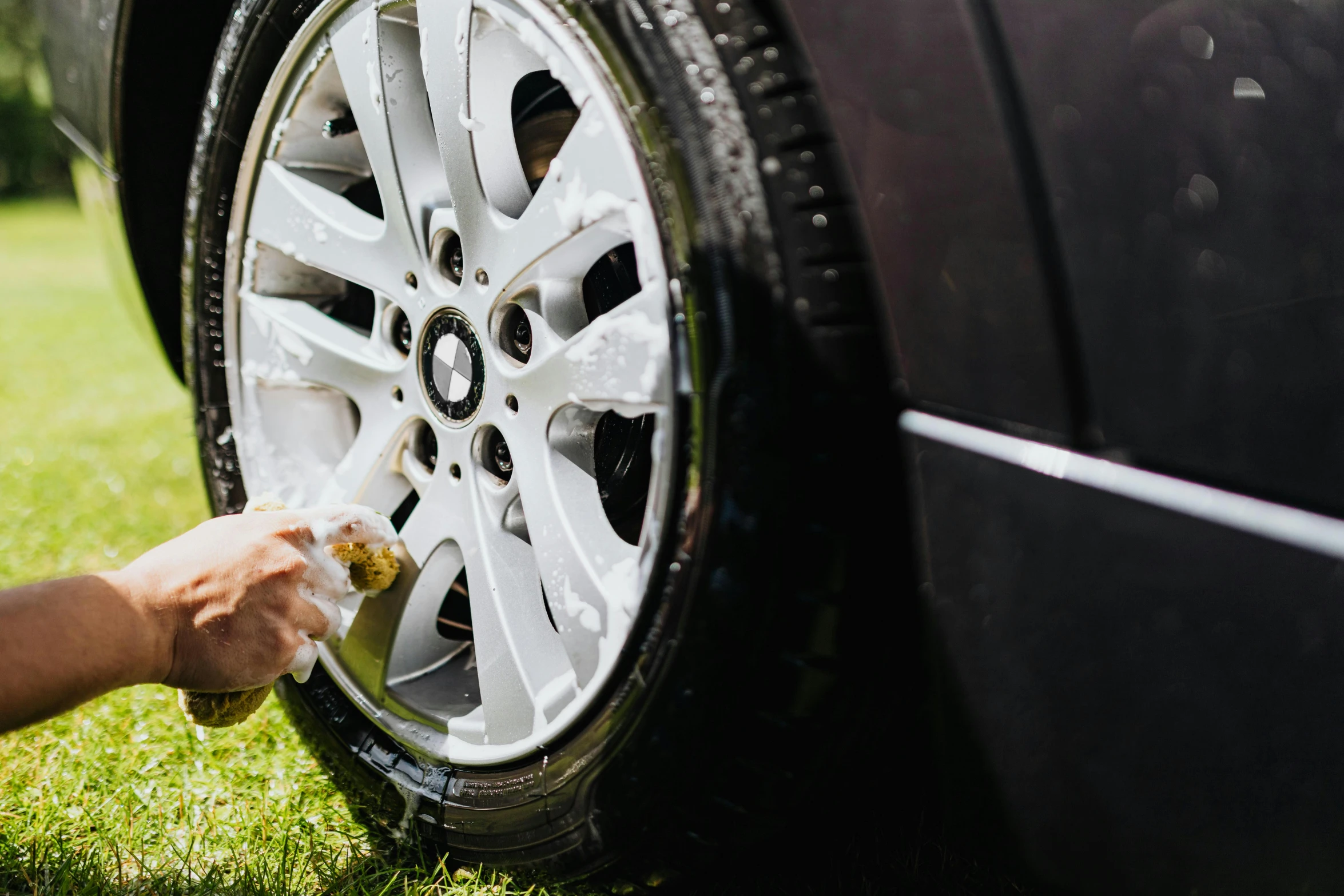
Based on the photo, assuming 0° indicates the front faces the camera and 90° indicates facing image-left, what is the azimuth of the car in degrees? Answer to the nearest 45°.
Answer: approximately 135°
